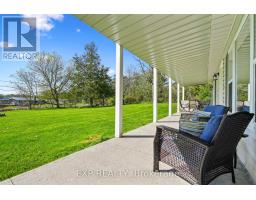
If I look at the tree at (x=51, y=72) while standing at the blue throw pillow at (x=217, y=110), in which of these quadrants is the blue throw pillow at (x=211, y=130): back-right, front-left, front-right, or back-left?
back-left

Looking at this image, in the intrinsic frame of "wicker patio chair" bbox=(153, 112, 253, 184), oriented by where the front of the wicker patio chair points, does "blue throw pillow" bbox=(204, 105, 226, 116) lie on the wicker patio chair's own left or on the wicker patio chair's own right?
on the wicker patio chair's own right

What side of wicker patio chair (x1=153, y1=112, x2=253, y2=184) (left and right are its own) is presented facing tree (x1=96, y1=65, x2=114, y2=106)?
front

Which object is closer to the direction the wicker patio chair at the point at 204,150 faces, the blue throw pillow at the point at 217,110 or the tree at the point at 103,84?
the tree

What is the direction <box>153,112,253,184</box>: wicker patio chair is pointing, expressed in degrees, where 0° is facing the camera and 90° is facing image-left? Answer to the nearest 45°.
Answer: approximately 135°

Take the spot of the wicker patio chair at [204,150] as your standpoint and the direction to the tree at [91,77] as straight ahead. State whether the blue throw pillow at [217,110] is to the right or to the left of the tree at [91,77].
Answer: right

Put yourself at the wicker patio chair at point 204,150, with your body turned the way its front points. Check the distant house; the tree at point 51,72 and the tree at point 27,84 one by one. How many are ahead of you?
3

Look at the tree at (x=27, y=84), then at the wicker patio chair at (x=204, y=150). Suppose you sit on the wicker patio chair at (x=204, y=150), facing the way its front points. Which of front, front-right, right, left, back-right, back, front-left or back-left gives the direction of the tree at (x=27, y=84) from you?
front

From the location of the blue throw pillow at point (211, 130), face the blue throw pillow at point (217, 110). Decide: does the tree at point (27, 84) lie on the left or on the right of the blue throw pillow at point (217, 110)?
left

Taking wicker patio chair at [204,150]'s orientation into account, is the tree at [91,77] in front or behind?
in front
